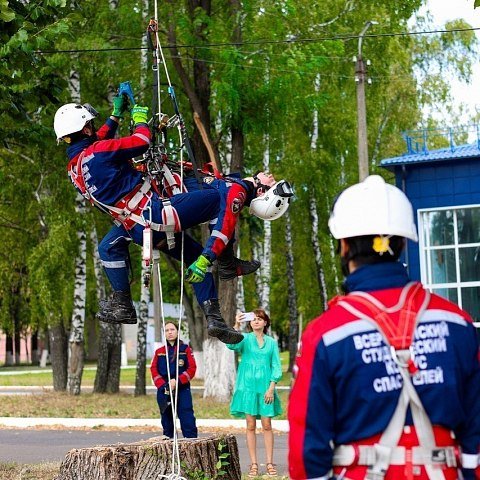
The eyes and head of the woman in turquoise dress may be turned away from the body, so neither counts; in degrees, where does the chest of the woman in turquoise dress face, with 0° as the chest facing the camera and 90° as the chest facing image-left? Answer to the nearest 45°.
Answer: approximately 0°

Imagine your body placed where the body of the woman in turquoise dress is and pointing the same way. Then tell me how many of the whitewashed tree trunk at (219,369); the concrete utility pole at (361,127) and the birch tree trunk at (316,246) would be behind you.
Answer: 3

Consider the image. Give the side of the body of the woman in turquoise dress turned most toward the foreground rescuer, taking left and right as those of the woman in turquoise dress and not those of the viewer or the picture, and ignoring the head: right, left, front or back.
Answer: front

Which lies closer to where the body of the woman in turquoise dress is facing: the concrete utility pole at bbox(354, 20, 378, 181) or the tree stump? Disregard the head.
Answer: the tree stump

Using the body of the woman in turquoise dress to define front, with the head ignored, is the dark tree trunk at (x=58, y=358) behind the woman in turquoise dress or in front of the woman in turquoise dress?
behind

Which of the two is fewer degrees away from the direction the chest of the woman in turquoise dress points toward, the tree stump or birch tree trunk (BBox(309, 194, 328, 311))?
the tree stump

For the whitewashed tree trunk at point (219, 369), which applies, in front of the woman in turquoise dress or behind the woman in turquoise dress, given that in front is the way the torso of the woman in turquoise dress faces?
behind

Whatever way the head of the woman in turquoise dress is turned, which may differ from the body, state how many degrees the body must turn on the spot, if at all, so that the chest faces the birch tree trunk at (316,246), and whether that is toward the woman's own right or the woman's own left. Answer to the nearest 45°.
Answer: approximately 180°

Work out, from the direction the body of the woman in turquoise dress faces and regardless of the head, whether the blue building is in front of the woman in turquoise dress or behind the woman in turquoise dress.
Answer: behind
